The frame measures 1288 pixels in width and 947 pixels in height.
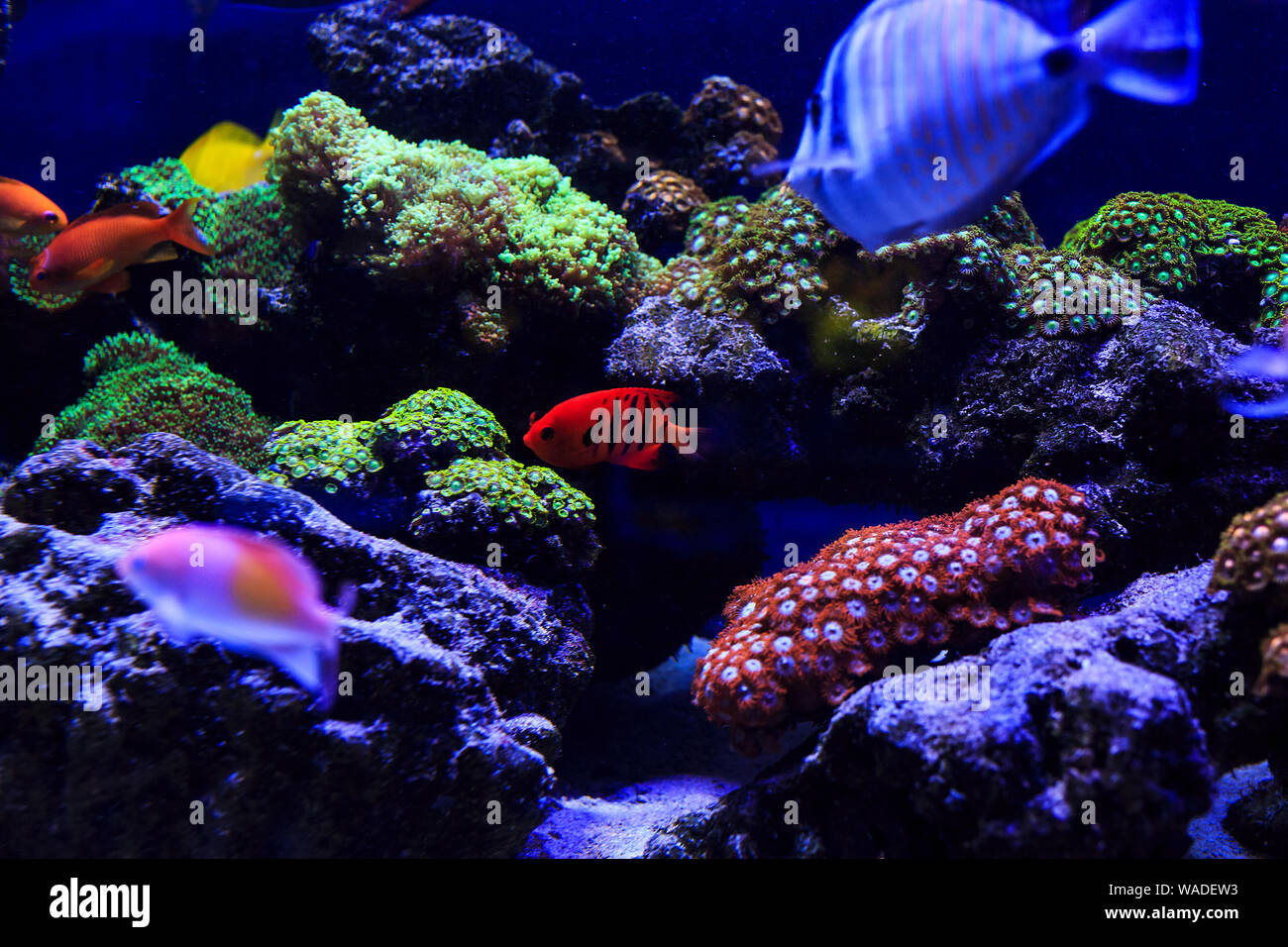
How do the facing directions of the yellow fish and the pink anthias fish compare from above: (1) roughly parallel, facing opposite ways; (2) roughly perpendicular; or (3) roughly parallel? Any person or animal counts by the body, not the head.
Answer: roughly parallel

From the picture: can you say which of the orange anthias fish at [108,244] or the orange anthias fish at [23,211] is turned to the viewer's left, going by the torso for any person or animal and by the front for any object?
the orange anthias fish at [108,244]

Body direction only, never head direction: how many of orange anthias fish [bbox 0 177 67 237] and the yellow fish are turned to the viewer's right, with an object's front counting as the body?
1

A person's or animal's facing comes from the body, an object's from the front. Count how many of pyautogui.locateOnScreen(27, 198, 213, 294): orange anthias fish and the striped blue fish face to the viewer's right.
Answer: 0

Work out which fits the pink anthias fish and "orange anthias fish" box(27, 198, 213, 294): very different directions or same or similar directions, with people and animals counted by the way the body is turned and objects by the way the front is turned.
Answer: same or similar directions

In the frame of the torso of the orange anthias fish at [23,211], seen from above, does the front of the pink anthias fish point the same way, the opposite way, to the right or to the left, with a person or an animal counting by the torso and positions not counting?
the opposite way

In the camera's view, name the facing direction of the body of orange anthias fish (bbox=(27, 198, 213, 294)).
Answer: to the viewer's left

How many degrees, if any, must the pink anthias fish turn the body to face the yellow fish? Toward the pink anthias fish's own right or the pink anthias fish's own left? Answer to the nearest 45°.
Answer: approximately 90° to the pink anthias fish's own right

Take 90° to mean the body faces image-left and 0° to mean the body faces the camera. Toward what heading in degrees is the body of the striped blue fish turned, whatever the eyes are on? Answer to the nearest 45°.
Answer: approximately 90°

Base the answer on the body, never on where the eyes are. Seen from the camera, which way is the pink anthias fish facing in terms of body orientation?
to the viewer's left

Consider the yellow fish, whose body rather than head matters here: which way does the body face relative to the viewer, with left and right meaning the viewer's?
facing to the left of the viewer
